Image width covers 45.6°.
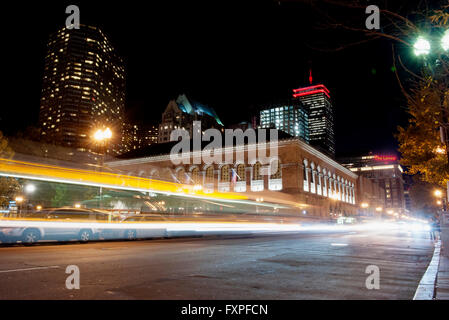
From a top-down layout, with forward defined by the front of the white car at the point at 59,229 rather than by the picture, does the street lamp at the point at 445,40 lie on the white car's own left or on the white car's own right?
on the white car's own left

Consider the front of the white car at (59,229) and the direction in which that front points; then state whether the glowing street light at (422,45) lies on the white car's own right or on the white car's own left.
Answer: on the white car's own left

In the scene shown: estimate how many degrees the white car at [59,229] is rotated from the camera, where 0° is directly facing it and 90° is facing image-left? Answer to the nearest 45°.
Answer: approximately 45°

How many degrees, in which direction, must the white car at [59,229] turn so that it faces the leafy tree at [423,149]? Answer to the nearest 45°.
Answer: approximately 135° to its left
